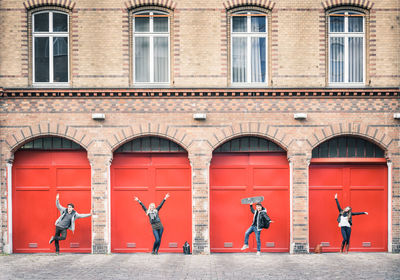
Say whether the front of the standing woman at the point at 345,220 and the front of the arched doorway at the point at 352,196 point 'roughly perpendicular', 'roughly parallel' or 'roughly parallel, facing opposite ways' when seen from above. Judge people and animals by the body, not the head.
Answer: roughly parallel

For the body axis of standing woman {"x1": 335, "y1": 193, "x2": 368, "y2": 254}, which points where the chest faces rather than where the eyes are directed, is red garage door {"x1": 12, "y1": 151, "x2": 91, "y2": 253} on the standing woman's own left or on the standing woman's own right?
on the standing woman's own right

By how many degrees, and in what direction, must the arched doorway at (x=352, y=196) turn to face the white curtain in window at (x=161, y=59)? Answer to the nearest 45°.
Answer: approximately 90° to its right

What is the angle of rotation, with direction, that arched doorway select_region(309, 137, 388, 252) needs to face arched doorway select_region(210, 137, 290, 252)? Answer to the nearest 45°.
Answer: approximately 90° to its right

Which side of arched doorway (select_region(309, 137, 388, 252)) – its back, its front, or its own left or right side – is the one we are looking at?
front

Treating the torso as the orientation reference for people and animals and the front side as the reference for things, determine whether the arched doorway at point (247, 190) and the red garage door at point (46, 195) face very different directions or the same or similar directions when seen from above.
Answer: same or similar directions

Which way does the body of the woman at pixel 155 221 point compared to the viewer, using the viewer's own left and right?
facing the viewer

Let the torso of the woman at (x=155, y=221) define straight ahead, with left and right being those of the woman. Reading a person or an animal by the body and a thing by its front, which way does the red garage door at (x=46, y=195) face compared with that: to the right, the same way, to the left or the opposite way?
the same way

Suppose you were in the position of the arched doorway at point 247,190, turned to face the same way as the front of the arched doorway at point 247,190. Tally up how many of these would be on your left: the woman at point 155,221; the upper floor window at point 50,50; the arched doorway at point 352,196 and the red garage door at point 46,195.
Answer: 1

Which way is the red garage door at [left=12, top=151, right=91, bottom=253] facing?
toward the camera
